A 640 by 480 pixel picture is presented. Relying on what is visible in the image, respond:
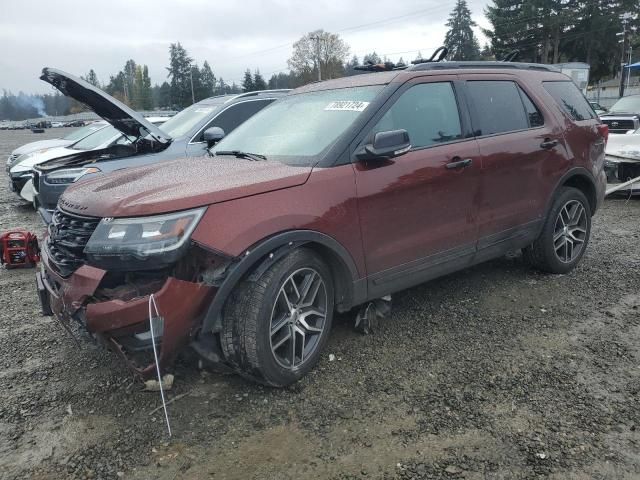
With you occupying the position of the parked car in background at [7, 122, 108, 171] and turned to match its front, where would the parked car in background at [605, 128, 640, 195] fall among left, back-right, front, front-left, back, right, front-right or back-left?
left

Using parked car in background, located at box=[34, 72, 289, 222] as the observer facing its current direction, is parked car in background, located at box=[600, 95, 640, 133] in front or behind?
behind

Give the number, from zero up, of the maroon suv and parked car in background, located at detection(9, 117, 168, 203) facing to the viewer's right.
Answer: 0

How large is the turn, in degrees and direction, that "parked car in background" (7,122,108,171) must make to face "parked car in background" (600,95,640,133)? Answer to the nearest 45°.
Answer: approximately 180°

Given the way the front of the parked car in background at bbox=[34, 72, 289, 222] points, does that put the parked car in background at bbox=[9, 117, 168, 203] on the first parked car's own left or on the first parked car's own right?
on the first parked car's own right

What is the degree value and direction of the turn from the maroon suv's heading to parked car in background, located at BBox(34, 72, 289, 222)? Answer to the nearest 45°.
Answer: approximately 90° to its right
